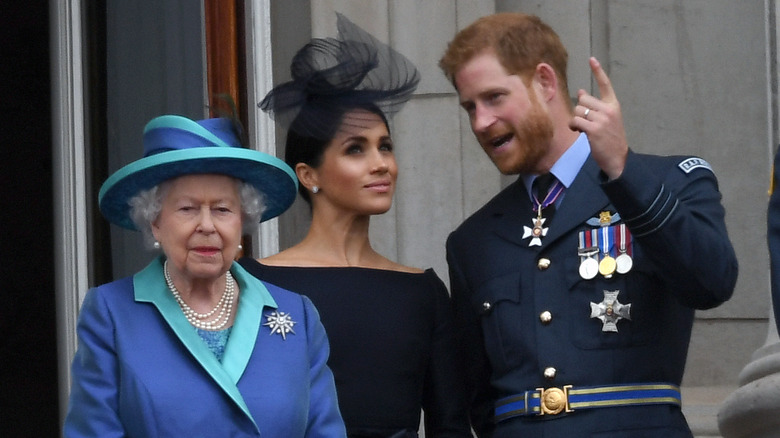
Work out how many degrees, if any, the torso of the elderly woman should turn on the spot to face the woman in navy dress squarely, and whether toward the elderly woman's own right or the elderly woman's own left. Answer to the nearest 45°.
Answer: approximately 135° to the elderly woman's own left

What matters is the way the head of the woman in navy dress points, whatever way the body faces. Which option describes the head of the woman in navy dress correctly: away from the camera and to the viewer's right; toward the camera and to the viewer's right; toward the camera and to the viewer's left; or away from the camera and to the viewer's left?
toward the camera and to the viewer's right

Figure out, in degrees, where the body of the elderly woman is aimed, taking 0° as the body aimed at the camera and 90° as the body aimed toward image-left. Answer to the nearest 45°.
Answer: approximately 0°
